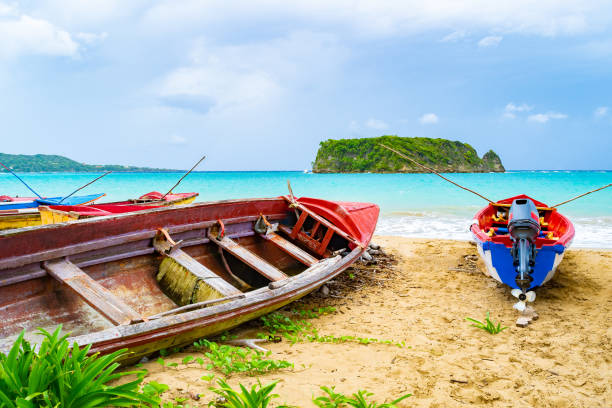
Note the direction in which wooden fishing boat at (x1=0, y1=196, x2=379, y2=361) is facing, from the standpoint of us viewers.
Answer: facing away from the viewer and to the right of the viewer

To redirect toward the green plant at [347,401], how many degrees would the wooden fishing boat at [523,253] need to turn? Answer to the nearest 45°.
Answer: approximately 180°

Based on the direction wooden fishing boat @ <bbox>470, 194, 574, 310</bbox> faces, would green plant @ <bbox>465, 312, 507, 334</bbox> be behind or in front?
behind

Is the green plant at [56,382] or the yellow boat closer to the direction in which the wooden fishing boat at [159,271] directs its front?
the yellow boat

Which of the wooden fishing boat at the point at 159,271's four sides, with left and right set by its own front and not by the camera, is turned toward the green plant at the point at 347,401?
right

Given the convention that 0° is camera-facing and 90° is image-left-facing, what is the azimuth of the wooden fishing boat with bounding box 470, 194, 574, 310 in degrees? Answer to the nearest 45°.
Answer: approximately 180°

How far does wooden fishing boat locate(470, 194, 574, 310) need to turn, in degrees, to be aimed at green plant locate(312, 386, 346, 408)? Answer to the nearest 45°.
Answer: approximately 180°
